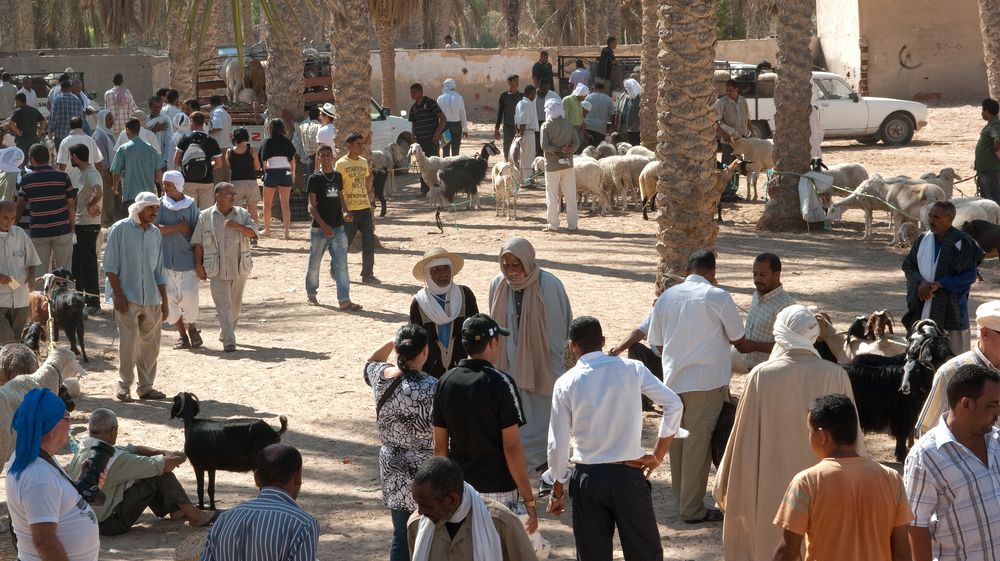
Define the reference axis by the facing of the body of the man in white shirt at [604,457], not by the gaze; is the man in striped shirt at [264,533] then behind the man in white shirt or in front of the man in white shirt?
behind

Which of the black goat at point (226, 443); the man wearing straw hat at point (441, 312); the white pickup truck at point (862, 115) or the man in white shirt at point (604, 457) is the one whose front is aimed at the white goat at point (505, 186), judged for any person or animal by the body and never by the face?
the man in white shirt

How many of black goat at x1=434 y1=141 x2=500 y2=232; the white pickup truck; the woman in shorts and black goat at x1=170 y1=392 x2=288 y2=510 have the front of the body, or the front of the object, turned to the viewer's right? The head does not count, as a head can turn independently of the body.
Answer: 2

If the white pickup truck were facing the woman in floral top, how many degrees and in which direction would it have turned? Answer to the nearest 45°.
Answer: approximately 90° to its right

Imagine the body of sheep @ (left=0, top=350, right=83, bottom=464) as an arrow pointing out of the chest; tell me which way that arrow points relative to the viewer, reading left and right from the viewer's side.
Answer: facing to the right of the viewer

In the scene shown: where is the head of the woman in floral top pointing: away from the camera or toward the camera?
away from the camera

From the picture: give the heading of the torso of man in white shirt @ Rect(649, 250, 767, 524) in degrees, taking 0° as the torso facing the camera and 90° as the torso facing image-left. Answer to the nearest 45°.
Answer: approximately 225°

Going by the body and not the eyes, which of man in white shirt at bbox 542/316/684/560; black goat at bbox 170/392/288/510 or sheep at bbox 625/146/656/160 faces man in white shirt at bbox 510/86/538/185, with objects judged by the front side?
man in white shirt at bbox 542/316/684/560

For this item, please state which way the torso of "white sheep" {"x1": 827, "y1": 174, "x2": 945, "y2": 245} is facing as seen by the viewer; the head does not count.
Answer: to the viewer's left

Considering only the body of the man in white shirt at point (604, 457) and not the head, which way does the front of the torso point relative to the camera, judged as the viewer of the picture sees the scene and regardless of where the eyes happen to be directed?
away from the camera

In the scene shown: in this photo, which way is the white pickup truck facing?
to the viewer's right

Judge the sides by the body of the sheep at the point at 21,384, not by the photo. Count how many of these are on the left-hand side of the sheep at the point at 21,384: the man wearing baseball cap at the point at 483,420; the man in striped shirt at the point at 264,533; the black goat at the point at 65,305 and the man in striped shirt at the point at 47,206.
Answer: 2
